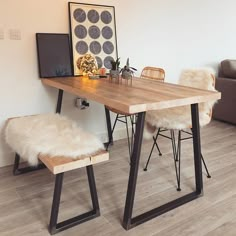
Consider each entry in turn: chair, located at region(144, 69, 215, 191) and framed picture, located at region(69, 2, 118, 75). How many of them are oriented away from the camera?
0

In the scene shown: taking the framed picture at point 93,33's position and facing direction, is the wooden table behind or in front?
in front

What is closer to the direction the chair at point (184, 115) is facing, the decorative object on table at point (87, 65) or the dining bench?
the dining bench

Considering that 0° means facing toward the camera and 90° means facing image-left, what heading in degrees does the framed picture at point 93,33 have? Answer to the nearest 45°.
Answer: approximately 315°

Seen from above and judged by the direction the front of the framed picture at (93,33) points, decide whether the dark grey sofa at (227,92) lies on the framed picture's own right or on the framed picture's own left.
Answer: on the framed picture's own left

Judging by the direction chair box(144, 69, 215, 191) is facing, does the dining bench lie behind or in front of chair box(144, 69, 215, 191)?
in front

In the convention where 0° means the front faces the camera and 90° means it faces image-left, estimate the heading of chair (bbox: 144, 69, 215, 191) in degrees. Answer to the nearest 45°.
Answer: approximately 45°

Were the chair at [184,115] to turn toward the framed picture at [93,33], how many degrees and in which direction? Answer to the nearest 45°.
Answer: approximately 90° to its right
